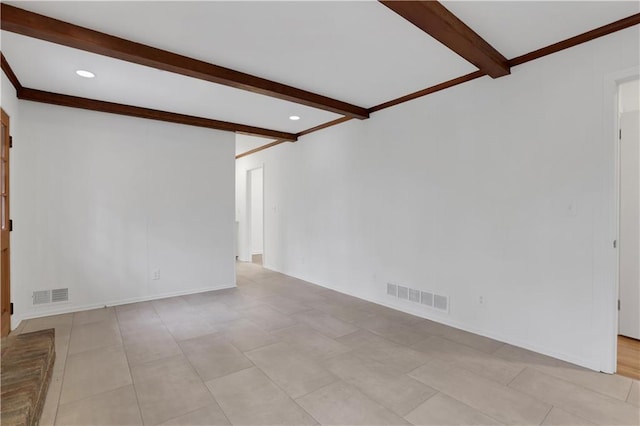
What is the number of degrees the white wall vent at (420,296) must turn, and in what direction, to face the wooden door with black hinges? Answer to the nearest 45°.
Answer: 0° — it already faces it

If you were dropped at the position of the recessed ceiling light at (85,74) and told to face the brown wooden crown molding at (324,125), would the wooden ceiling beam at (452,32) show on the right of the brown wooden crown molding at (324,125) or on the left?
right

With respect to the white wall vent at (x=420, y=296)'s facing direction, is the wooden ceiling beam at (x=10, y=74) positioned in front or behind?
in front

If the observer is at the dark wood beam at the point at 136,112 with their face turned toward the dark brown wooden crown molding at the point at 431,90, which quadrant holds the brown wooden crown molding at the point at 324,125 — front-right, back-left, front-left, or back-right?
front-left

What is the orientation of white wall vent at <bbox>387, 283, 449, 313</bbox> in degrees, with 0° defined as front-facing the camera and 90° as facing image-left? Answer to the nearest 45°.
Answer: approximately 45°

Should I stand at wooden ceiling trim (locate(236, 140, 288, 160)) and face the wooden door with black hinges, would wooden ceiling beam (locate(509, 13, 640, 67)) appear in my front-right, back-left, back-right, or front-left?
front-left

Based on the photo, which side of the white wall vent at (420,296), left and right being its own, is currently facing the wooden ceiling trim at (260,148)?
right

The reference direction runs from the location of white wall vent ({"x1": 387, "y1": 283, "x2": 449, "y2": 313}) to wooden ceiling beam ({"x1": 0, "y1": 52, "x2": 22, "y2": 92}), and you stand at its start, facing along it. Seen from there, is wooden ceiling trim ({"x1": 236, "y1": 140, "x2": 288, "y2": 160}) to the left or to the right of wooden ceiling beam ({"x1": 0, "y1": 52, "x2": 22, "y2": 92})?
right

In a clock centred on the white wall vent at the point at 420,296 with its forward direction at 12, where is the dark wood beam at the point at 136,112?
The dark wood beam is roughly at 1 o'clock from the white wall vent.
